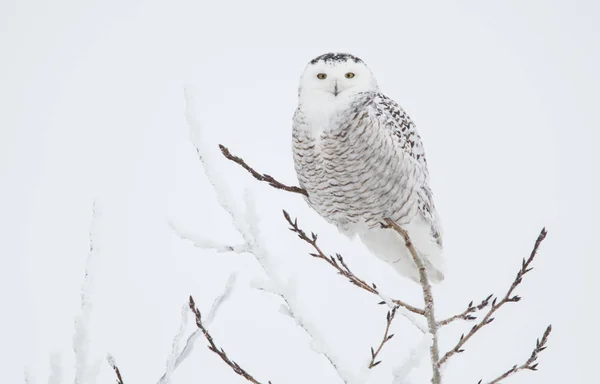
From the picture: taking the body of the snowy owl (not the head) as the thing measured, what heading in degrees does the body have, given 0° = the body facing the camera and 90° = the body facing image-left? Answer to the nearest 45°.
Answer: approximately 45°

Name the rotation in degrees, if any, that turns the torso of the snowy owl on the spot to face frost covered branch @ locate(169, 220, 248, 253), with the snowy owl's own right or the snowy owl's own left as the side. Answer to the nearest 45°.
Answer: approximately 45° to the snowy owl's own right

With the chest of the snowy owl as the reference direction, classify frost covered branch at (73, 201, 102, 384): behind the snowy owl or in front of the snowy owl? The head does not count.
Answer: in front

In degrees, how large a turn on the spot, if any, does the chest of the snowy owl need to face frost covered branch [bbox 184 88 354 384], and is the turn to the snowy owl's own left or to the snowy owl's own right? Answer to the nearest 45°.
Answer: approximately 45° to the snowy owl's own right
